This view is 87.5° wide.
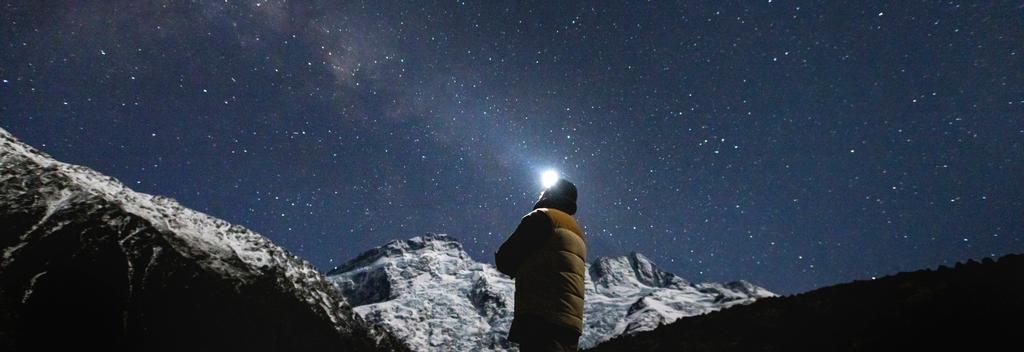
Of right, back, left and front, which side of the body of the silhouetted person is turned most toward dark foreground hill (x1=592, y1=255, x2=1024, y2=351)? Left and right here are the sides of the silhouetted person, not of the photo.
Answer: right

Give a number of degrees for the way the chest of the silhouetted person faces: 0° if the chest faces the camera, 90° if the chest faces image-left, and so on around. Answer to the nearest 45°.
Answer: approximately 135°
